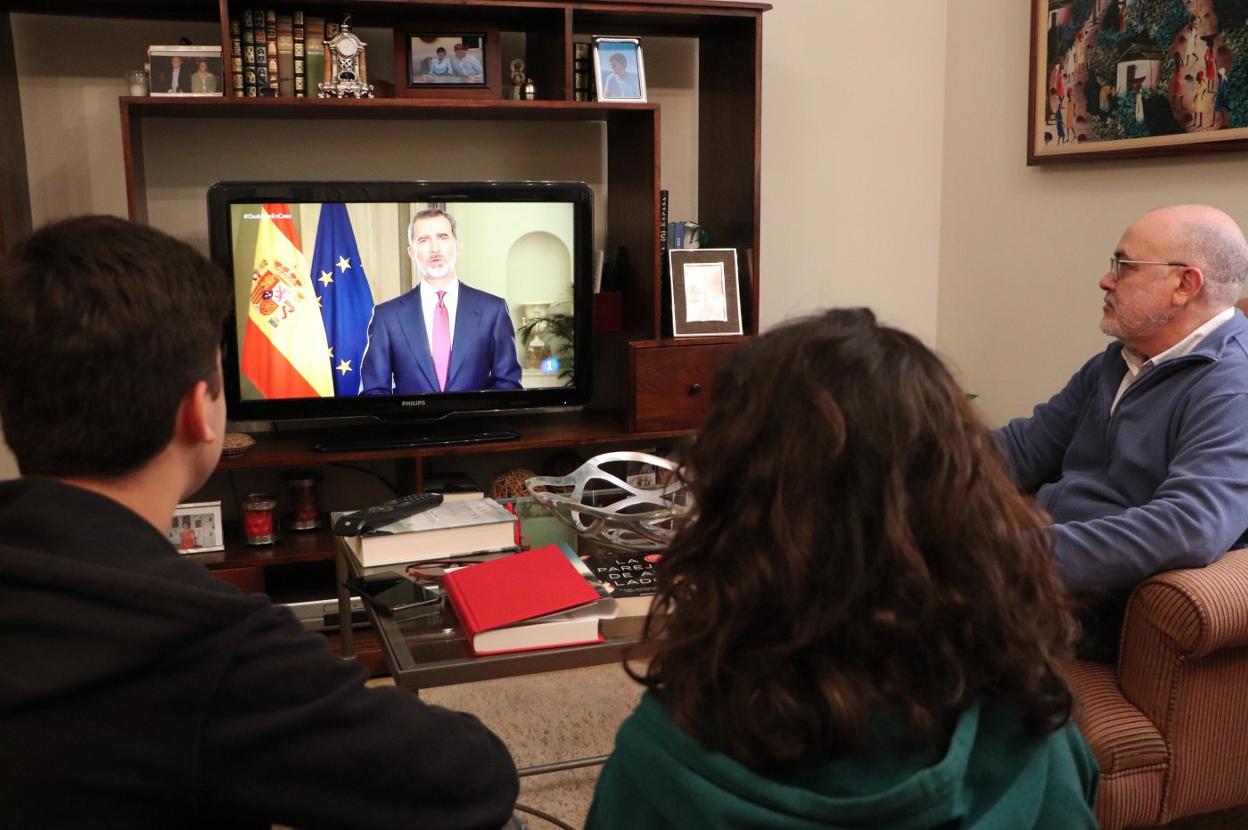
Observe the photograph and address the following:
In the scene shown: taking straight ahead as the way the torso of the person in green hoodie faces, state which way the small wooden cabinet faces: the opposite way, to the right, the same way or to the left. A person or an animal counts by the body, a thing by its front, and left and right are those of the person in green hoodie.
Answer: the opposite way

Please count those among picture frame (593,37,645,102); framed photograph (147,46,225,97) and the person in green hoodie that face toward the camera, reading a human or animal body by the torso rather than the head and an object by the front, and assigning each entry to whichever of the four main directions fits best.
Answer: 2

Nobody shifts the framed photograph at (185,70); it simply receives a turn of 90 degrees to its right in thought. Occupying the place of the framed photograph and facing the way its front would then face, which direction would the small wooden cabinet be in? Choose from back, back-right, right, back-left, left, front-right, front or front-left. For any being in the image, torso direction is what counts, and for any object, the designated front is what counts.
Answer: back

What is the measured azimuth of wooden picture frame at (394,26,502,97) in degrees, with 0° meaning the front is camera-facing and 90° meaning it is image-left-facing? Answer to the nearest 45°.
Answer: approximately 0°

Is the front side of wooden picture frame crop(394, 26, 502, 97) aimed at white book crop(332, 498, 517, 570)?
yes

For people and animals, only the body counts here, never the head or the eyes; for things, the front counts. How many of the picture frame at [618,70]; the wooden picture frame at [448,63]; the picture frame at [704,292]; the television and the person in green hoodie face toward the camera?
4

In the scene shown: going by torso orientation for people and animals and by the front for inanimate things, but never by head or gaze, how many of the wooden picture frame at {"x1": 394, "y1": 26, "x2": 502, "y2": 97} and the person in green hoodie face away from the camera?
1

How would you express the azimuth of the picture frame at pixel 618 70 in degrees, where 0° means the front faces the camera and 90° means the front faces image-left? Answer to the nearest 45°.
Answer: approximately 0°
